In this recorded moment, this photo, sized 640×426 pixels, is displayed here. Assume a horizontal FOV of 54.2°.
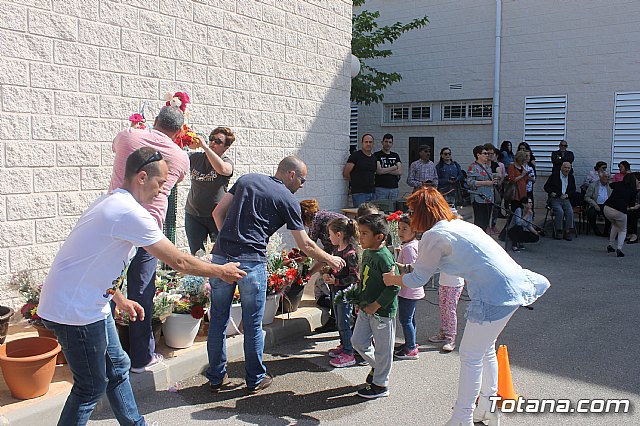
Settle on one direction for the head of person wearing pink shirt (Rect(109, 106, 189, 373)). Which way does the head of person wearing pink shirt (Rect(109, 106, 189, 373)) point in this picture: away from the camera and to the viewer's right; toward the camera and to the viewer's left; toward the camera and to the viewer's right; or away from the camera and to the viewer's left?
away from the camera and to the viewer's right

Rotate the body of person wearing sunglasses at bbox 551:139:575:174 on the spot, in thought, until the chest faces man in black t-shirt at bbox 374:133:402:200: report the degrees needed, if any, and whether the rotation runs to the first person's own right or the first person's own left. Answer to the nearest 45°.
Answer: approximately 45° to the first person's own right

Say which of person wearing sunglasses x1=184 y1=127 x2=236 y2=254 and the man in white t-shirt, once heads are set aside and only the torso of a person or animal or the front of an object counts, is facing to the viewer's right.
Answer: the man in white t-shirt

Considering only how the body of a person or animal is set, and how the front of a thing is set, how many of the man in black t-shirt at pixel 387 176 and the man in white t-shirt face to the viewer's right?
1

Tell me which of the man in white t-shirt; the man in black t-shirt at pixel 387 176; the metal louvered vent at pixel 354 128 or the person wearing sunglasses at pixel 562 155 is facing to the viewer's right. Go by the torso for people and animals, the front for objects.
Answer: the man in white t-shirt

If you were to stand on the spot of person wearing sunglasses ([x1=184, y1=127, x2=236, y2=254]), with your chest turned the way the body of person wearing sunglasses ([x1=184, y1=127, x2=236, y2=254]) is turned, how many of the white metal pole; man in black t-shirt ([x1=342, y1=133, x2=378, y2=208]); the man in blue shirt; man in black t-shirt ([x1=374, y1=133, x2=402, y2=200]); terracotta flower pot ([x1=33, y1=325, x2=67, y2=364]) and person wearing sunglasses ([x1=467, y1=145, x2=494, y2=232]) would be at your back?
4

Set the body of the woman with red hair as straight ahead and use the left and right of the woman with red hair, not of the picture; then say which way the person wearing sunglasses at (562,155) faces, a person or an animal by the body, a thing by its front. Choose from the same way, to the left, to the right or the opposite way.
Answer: to the left

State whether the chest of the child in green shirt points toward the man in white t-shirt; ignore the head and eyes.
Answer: yes

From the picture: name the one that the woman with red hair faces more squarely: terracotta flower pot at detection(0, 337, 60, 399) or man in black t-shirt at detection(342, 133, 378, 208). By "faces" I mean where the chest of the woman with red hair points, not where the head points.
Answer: the terracotta flower pot

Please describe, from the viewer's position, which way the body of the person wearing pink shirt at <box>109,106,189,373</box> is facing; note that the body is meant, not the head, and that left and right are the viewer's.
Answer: facing away from the viewer and to the right of the viewer

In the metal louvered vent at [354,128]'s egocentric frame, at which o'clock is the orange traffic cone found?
The orange traffic cone is roughly at 12 o'clock from the metal louvered vent.

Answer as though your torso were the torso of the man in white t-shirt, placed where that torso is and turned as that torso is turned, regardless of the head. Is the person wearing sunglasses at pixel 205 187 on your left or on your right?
on your left

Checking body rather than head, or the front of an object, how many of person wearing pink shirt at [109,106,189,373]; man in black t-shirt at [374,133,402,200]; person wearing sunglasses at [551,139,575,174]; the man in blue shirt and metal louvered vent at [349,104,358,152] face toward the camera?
3

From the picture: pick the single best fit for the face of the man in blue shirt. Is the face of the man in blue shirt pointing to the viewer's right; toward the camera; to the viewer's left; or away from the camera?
to the viewer's right

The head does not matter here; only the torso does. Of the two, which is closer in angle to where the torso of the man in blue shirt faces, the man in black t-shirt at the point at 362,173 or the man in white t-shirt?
the man in black t-shirt
